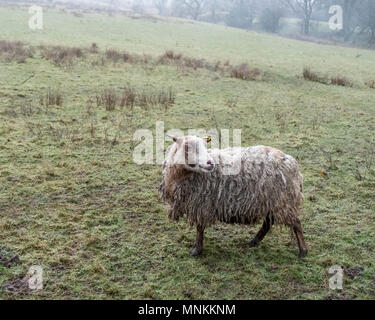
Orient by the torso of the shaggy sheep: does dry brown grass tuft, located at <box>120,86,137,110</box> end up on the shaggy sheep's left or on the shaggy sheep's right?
on the shaggy sheep's right

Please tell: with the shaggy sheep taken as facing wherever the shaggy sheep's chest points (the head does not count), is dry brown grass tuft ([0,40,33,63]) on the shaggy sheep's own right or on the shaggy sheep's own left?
on the shaggy sheep's own right

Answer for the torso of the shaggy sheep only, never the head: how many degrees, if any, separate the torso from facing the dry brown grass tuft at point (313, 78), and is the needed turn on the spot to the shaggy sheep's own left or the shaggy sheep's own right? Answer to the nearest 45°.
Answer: approximately 90° to the shaggy sheep's own right

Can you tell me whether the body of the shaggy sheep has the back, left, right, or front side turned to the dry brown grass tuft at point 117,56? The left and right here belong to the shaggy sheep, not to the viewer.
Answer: right

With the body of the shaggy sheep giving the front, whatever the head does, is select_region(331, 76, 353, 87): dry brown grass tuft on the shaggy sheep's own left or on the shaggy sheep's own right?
on the shaggy sheep's own right

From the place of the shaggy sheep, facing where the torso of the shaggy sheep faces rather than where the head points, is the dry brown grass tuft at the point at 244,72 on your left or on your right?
on your right

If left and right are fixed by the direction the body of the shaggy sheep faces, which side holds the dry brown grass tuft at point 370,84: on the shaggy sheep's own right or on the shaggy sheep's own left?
on the shaggy sheep's own right

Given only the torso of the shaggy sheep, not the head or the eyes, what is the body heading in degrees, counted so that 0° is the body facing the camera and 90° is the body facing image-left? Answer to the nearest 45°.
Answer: approximately 90°

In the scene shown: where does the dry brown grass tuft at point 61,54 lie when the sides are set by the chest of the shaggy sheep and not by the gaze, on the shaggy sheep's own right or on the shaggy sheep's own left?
on the shaggy sheep's own right
